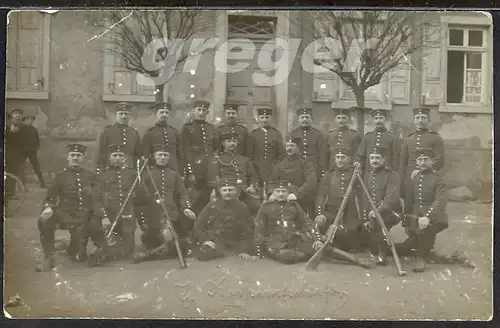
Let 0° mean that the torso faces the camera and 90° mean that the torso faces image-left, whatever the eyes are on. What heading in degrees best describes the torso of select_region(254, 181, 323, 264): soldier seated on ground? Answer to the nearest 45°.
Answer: approximately 0°
